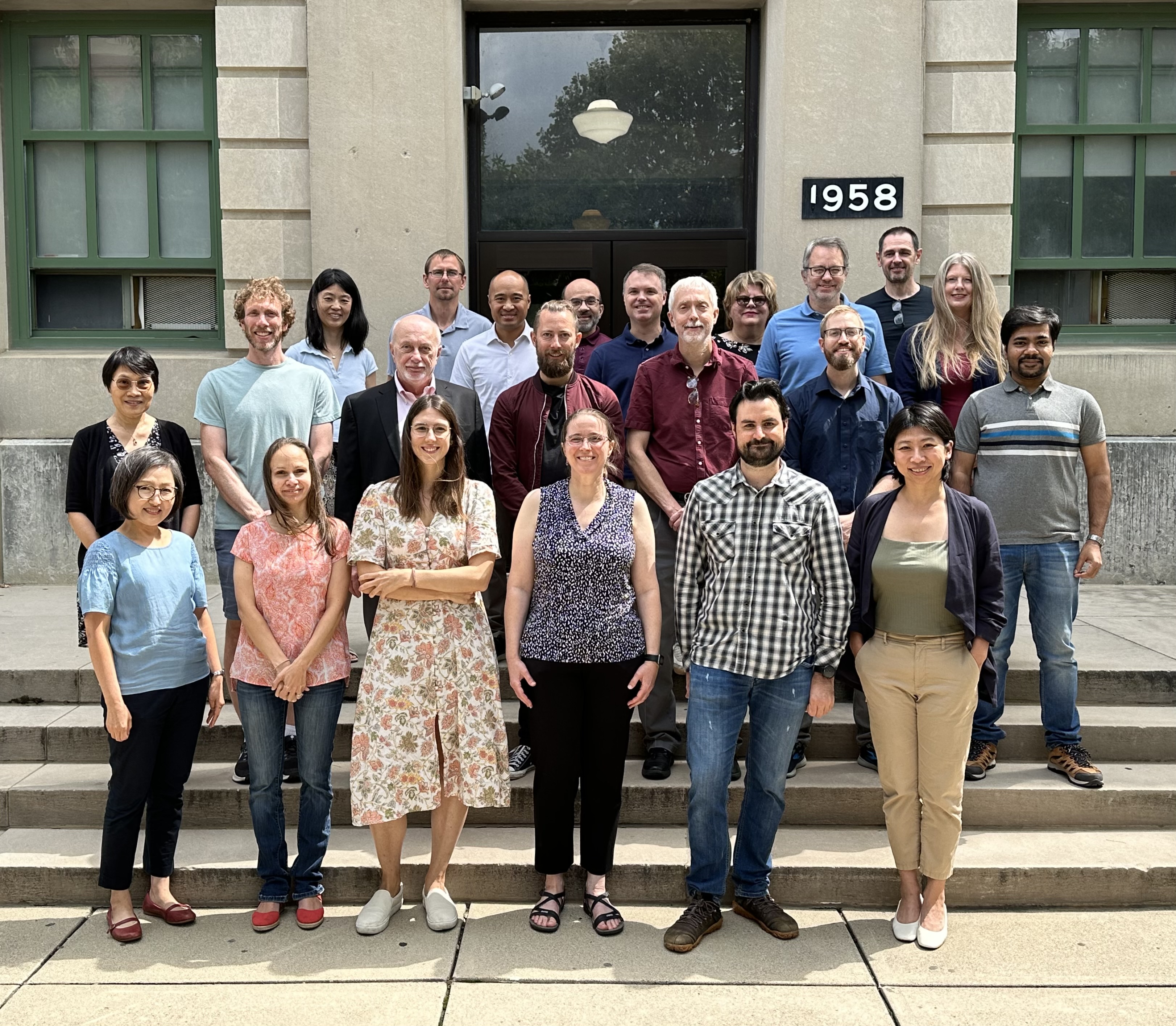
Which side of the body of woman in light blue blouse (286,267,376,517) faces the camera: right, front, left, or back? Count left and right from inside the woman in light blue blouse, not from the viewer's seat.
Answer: front

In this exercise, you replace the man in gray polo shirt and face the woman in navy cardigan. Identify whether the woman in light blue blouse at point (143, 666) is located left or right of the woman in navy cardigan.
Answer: right

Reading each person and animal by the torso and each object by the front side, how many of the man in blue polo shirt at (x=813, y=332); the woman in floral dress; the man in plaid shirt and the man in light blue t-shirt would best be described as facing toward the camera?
4

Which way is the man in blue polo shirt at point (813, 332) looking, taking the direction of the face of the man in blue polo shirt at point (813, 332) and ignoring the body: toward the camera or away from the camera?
toward the camera

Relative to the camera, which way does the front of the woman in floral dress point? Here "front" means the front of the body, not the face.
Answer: toward the camera

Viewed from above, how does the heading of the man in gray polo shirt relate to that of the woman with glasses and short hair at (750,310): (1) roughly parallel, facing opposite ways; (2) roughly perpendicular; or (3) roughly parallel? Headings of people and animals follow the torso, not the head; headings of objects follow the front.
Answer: roughly parallel

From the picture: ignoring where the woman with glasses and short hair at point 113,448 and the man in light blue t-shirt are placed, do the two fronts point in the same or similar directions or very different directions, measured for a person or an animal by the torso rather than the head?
same or similar directions

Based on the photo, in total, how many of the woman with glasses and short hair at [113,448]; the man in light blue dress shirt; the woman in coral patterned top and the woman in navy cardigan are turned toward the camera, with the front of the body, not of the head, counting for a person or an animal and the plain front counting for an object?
4

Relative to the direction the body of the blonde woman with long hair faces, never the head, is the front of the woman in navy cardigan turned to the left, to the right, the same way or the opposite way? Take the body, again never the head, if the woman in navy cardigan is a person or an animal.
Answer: the same way

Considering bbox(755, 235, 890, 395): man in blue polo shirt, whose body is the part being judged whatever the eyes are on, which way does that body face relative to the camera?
toward the camera

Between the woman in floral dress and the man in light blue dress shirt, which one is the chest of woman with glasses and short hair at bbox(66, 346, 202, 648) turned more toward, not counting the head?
the woman in floral dress

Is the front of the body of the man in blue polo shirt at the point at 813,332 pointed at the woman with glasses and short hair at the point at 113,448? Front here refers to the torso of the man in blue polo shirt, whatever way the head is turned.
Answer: no

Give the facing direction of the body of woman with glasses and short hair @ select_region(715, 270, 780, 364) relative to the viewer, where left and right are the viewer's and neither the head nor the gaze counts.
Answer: facing the viewer

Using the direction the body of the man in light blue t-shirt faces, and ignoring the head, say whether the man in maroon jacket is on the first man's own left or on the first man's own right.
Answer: on the first man's own left

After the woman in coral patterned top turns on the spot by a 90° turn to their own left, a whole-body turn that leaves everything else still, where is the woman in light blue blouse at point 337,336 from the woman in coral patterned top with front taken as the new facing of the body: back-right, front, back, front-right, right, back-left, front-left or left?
left

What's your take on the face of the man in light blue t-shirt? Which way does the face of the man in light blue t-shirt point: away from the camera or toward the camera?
toward the camera
